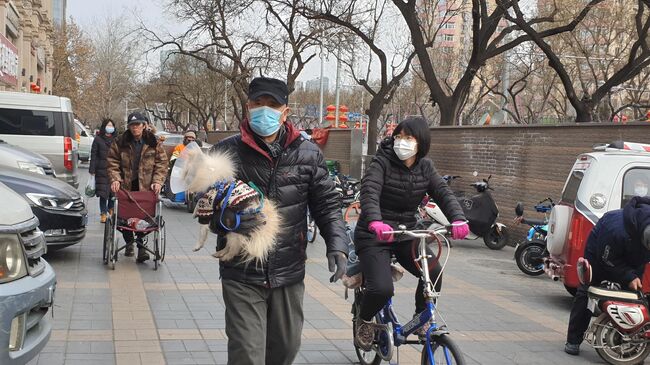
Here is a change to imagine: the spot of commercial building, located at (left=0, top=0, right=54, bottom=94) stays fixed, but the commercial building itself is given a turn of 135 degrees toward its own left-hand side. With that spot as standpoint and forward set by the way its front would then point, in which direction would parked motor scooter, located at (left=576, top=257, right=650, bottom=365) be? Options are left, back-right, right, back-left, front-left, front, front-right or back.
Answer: back

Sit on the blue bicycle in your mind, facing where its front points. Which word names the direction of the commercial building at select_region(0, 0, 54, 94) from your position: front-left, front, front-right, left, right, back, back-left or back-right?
back

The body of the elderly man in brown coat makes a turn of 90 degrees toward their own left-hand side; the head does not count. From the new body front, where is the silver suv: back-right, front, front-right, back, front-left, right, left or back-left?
right

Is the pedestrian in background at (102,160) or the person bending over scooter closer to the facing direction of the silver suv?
the person bending over scooter

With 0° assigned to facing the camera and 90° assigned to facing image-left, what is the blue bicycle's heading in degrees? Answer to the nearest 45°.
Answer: approximately 315°

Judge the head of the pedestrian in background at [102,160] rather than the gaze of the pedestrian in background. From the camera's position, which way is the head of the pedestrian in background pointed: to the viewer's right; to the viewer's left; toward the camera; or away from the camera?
toward the camera

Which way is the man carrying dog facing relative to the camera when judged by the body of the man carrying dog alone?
toward the camera

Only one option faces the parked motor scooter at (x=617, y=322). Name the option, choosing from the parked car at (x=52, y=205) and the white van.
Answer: the parked car

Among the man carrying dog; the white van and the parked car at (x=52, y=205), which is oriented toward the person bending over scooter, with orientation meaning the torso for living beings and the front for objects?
the parked car

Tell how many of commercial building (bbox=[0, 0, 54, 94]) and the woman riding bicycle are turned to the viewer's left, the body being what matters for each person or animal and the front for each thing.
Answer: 0

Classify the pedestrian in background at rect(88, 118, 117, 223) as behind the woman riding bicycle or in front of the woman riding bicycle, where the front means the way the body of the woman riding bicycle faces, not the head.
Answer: behind

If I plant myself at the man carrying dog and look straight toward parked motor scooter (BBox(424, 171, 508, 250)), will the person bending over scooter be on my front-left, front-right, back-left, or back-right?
front-right

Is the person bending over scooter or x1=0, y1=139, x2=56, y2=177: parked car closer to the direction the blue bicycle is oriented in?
the person bending over scooter

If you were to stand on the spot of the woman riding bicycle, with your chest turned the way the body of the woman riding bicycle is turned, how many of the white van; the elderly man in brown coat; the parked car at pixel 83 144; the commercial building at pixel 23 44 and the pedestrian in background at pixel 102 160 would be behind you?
5
